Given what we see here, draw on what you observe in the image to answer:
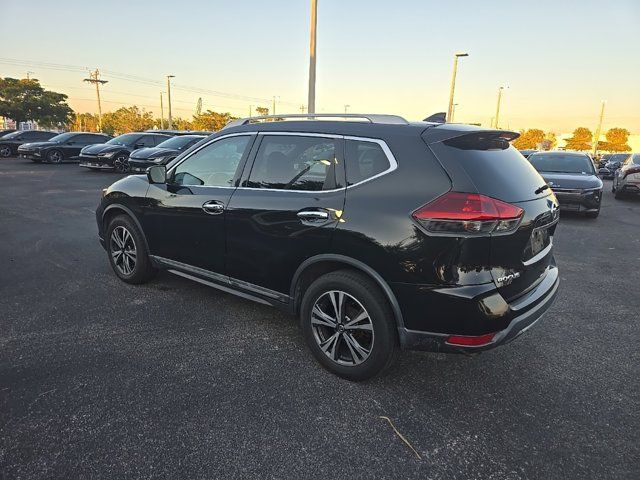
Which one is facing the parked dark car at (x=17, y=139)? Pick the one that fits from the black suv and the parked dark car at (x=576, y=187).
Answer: the black suv

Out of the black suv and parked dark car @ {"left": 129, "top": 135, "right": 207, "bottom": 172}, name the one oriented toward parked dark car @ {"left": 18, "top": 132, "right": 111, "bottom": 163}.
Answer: the black suv

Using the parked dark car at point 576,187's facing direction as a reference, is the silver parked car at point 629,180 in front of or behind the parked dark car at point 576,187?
behind

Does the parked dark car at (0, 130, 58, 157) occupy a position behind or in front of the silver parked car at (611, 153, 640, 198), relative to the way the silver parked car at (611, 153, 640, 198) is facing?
in front

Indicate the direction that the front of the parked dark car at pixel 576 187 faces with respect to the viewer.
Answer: facing the viewer

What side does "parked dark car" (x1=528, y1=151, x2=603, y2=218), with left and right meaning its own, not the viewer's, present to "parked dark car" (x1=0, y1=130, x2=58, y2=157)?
right

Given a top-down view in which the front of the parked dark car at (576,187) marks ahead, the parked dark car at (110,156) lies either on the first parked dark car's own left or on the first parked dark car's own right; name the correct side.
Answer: on the first parked dark car's own right

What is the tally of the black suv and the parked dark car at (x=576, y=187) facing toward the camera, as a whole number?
1

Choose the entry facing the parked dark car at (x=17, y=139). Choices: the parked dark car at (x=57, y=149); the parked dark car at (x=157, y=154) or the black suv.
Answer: the black suv

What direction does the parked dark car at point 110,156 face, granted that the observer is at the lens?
facing the viewer and to the left of the viewer

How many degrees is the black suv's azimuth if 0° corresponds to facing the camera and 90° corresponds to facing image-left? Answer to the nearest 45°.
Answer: approximately 135°

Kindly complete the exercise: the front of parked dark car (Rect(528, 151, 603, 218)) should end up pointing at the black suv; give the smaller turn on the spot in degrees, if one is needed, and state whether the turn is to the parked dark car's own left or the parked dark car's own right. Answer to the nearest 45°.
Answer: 0° — it already faces it
